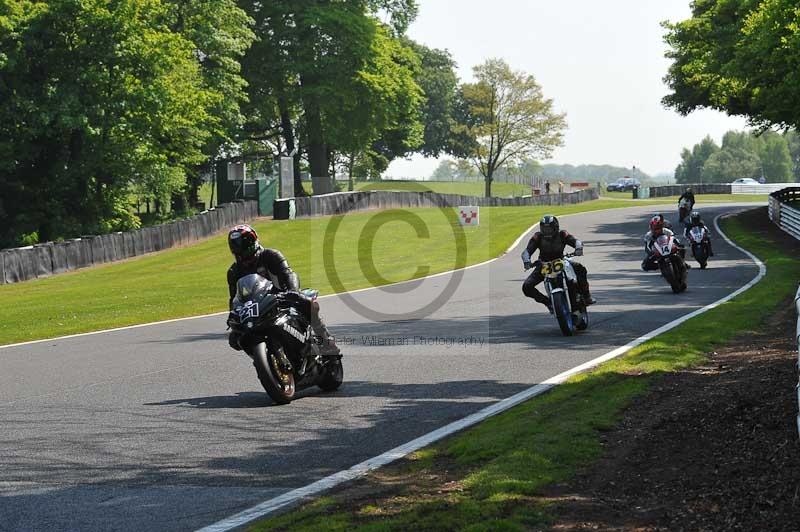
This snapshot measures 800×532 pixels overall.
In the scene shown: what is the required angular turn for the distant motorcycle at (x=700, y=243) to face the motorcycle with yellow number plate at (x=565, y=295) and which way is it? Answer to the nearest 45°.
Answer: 0° — it already faces it

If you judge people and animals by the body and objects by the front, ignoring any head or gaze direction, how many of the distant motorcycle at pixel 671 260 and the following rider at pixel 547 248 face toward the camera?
2

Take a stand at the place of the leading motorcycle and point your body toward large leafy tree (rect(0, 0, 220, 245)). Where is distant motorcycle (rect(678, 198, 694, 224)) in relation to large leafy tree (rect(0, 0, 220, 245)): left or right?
right

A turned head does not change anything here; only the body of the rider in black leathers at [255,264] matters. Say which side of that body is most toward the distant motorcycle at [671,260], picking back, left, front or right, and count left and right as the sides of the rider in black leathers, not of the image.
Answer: back

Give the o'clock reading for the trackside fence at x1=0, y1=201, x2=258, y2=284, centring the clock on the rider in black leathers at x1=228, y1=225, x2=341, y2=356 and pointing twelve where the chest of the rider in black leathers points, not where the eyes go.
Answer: The trackside fence is roughly at 4 o'clock from the rider in black leathers.

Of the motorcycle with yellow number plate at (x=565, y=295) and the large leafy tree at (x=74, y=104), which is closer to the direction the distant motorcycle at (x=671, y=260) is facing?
the motorcycle with yellow number plate

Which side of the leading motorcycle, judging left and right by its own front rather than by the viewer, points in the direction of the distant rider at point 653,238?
back

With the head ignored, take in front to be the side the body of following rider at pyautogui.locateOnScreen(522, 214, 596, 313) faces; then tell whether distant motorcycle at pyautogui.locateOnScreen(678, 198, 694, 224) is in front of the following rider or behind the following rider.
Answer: behind

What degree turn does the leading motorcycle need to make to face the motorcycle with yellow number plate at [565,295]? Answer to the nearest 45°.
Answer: approximately 180°

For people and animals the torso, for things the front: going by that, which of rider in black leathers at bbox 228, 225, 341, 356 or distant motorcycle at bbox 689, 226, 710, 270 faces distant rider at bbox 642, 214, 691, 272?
the distant motorcycle

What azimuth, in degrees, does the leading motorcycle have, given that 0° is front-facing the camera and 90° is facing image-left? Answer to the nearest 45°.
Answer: approximately 45°

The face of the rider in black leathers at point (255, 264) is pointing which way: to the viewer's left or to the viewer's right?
to the viewer's left

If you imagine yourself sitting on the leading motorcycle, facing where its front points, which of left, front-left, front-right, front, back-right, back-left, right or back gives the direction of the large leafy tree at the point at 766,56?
back
